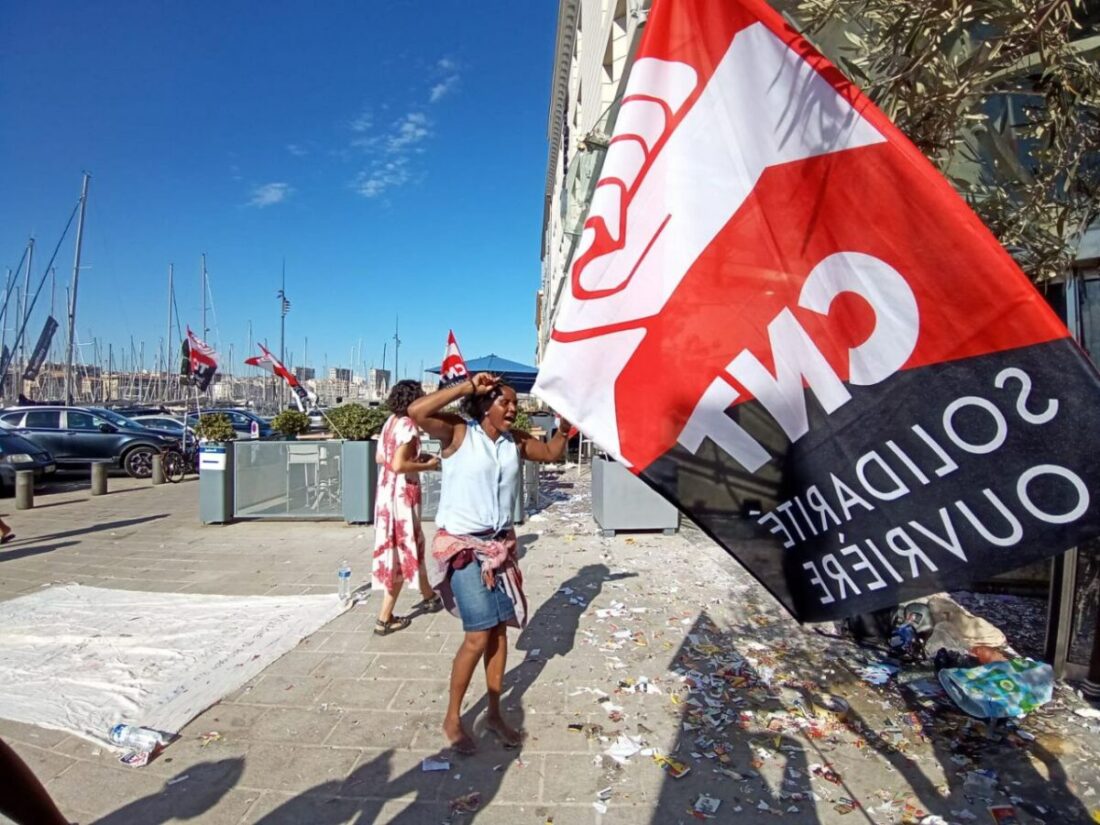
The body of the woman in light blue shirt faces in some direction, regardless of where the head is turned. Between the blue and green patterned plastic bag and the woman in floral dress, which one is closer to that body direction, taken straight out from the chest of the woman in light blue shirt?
the blue and green patterned plastic bag

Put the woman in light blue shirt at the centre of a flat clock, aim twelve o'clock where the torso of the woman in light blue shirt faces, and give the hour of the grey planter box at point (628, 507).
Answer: The grey planter box is roughly at 8 o'clock from the woman in light blue shirt.

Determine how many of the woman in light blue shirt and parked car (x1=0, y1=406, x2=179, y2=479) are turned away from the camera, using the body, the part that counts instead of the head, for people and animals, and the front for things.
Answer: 0

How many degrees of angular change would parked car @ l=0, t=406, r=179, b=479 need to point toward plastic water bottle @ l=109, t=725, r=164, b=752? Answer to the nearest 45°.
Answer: approximately 90° to its right

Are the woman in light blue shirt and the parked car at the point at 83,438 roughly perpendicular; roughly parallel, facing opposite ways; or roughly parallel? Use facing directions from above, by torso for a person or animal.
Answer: roughly perpendicular

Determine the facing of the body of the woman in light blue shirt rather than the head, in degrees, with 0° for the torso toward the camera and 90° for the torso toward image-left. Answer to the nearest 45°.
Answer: approximately 315°

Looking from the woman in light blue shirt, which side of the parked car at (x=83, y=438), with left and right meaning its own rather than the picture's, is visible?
right

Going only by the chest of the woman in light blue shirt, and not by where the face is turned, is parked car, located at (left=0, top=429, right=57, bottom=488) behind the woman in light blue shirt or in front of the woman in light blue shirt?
behind

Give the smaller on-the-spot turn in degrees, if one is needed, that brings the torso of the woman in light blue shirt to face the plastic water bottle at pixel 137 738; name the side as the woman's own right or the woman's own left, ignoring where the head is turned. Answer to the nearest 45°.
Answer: approximately 135° to the woman's own right

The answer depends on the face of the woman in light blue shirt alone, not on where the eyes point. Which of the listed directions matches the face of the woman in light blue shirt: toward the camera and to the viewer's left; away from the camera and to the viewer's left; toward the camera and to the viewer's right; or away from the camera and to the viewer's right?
toward the camera and to the viewer's right
